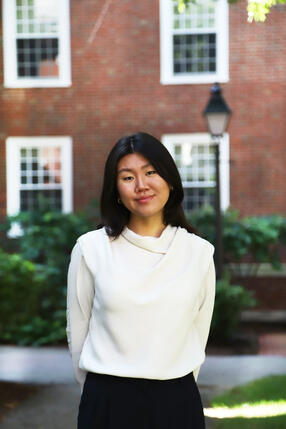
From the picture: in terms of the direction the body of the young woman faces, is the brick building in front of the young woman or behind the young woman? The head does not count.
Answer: behind

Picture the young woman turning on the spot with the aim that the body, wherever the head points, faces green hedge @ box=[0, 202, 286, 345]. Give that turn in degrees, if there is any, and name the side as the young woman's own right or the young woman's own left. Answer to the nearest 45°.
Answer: approximately 180°

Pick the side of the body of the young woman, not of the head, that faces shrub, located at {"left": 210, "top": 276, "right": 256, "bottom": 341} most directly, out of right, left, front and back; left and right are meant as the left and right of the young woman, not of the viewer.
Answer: back

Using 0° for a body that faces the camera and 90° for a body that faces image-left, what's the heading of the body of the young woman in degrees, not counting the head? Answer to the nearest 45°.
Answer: approximately 0°
